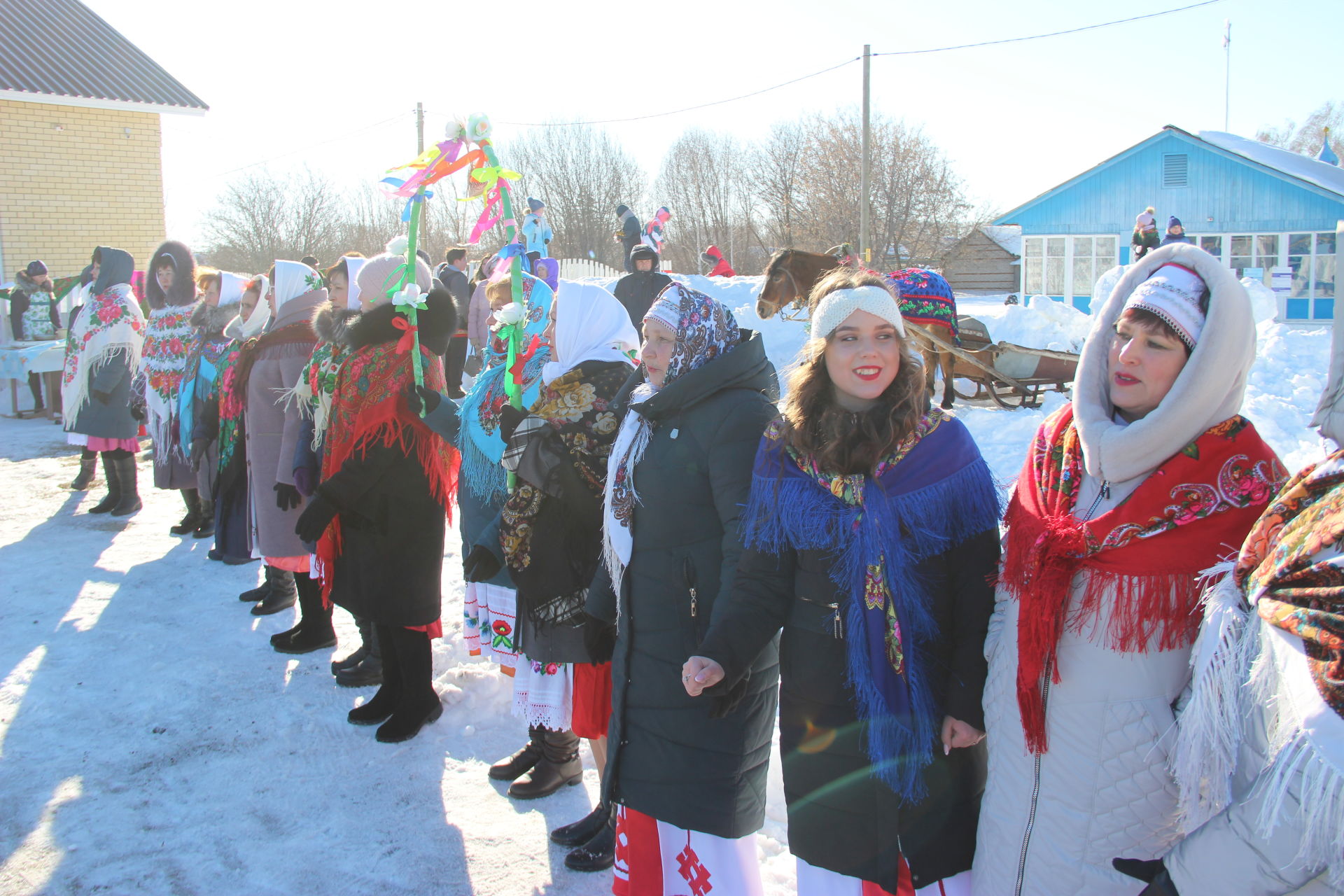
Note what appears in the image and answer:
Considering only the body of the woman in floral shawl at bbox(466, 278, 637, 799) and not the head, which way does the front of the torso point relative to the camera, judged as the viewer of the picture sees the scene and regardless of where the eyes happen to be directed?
to the viewer's left

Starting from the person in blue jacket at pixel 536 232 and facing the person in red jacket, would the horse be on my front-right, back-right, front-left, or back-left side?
front-right

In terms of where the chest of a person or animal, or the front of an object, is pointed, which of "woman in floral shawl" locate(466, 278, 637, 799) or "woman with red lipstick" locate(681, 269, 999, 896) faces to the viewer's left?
the woman in floral shawl

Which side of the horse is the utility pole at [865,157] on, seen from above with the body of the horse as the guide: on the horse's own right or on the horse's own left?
on the horse's own right

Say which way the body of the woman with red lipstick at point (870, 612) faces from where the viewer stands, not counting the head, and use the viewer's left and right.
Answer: facing the viewer

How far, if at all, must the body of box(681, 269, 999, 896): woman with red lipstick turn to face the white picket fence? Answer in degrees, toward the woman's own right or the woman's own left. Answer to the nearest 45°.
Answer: approximately 180°

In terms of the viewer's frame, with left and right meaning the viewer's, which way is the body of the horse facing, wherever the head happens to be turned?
facing to the left of the viewer

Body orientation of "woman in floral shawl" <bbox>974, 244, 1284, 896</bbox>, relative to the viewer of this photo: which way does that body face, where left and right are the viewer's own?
facing the viewer and to the left of the viewer

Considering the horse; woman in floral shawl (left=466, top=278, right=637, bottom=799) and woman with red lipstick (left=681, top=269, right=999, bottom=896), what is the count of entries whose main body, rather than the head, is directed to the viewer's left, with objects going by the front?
2

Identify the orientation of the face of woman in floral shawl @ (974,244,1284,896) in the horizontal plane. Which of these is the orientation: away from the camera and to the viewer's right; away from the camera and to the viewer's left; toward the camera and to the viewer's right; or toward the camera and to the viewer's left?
toward the camera and to the viewer's left

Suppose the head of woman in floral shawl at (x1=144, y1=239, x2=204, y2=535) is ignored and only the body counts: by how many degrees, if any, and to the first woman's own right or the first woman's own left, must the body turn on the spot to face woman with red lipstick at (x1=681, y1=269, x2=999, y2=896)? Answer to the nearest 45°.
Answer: approximately 45° to the first woman's own left
